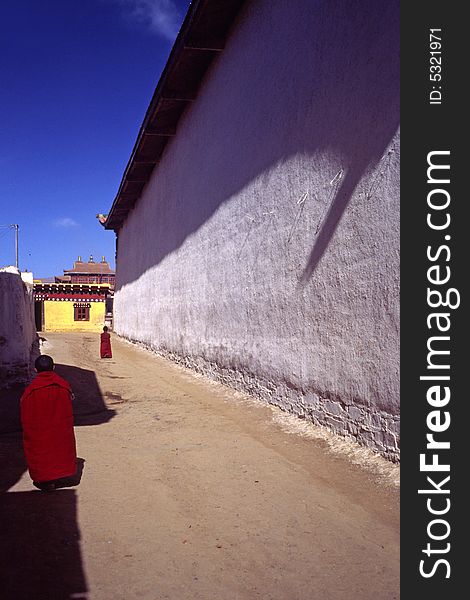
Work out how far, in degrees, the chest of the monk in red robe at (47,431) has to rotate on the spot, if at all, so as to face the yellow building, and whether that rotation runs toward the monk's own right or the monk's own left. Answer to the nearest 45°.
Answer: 0° — they already face it

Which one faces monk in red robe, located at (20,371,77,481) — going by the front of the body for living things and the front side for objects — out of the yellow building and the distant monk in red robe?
the yellow building

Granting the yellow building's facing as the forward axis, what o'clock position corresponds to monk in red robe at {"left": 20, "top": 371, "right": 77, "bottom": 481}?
The monk in red robe is roughly at 12 o'clock from the yellow building.

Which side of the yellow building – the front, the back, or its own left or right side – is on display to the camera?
front

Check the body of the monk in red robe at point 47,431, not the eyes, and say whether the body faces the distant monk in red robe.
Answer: yes

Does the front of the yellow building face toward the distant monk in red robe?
yes

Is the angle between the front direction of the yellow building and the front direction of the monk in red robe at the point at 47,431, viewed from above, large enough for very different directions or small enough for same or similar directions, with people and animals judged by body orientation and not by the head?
very different directions

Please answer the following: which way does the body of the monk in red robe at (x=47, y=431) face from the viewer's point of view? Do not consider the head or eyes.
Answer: away from the camera
